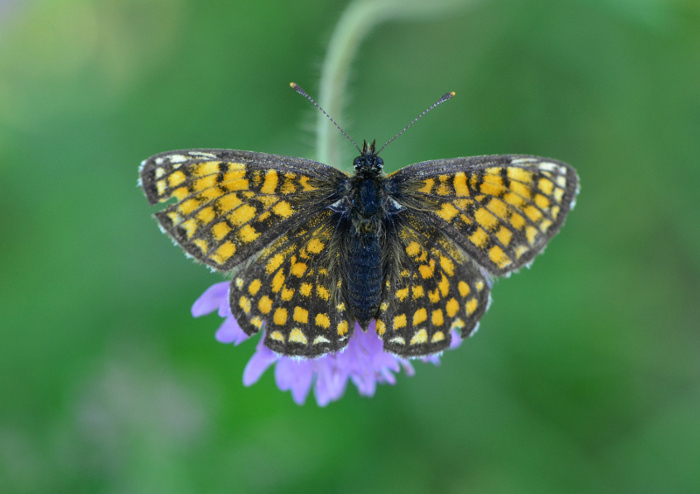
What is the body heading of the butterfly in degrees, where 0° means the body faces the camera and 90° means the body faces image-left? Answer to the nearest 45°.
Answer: approximately 180°
